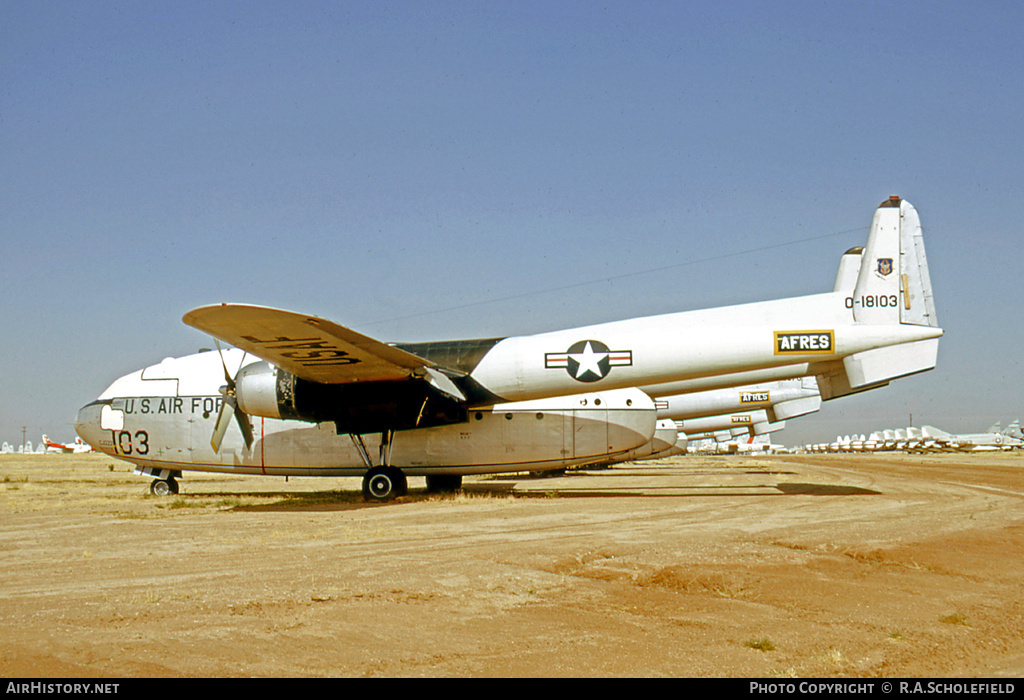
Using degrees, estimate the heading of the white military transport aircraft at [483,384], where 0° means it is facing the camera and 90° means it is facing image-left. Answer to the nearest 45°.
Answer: approximately 90°
